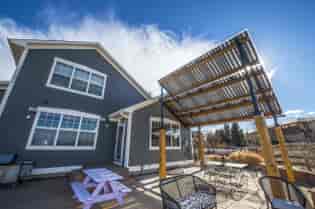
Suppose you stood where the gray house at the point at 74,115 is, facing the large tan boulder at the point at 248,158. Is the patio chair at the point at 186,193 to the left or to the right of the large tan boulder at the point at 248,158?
right

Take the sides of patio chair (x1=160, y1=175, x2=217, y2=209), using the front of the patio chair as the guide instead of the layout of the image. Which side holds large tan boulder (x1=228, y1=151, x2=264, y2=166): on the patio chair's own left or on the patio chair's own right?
on the patio chair's own left
